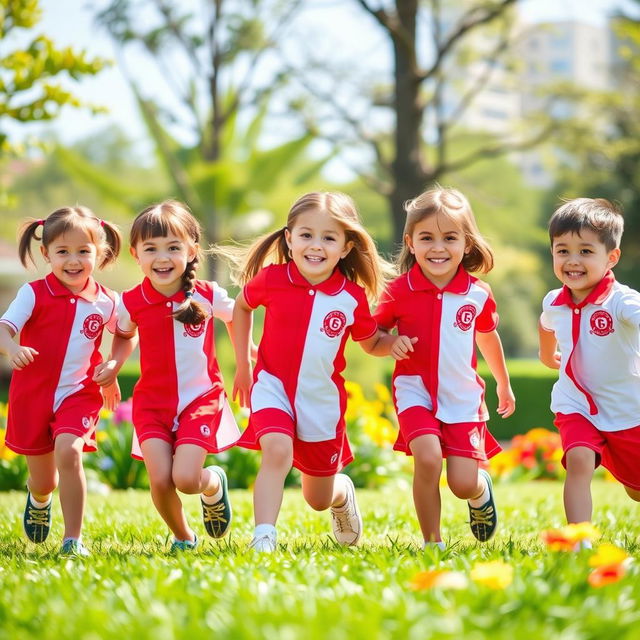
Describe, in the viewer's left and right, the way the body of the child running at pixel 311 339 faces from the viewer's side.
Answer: facing the viewer

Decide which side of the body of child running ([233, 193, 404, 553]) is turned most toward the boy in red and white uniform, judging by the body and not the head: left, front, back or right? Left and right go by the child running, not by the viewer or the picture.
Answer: left

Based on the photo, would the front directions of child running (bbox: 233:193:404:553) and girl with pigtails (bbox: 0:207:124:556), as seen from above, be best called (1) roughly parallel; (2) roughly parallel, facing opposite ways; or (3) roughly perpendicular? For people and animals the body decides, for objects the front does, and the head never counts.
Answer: roughly parallel

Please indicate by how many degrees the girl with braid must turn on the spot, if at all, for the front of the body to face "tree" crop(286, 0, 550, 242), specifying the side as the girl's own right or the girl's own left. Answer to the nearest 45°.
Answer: approximately 180°

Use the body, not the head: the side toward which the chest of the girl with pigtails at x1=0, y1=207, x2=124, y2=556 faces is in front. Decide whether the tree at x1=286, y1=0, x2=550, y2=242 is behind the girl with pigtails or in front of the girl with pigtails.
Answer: behind

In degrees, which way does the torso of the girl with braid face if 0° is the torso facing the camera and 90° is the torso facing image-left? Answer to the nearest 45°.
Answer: approximately 0°

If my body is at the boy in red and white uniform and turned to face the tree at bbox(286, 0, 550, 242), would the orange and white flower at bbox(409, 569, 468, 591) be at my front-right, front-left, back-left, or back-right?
back-left

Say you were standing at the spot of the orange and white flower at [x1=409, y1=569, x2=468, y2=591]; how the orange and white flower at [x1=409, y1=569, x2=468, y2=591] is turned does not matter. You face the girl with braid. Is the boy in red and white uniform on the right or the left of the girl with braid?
right

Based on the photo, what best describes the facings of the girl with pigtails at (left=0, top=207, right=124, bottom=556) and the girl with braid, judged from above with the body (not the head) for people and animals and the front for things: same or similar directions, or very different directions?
same or similar directions

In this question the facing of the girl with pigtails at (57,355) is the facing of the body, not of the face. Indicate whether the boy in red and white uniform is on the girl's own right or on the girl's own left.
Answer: on the girl's own left

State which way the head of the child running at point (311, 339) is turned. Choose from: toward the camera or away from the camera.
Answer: toward the camera
